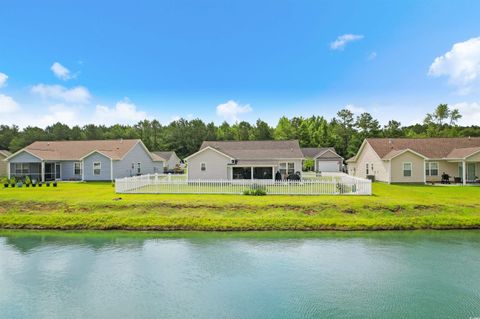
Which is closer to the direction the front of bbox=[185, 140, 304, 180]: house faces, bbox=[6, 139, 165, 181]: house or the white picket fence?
the house

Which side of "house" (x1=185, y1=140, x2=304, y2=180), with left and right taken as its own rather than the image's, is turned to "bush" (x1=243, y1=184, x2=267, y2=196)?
back

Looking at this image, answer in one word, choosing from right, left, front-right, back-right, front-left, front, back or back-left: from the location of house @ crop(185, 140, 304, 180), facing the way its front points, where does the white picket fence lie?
back

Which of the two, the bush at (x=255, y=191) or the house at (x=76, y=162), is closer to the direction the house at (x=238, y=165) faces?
the house

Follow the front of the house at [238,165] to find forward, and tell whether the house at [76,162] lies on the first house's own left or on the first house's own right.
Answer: on the first house's own left

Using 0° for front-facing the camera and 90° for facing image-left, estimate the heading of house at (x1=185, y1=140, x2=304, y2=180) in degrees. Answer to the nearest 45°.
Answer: approximately 180°

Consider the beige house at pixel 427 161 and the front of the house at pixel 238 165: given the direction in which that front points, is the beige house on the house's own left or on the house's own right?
on the house's own right

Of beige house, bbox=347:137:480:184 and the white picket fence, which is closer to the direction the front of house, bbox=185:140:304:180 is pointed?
the beige house
